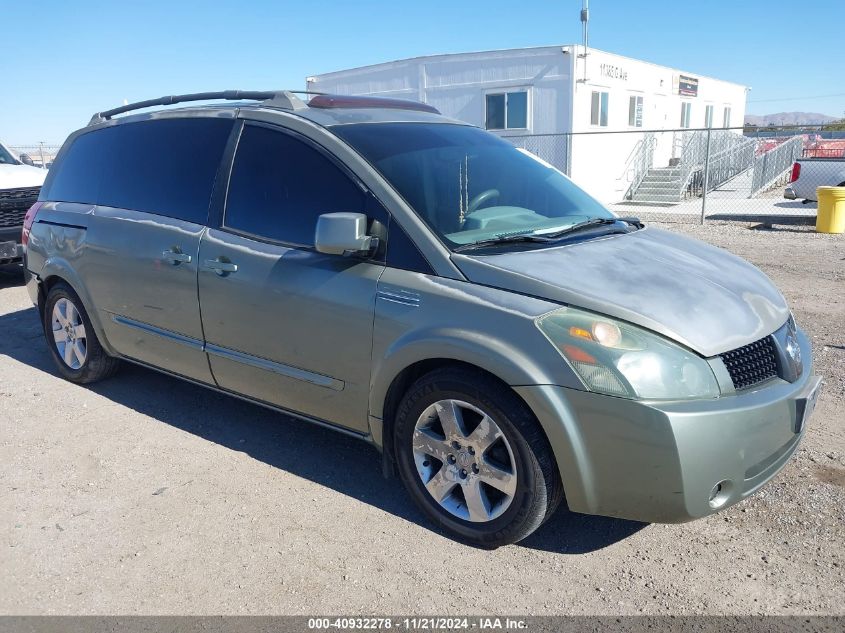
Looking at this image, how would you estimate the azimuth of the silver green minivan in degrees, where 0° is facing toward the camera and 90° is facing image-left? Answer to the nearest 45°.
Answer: approximately 315°

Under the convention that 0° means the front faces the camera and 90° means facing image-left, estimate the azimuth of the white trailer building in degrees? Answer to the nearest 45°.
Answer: approximately 315°

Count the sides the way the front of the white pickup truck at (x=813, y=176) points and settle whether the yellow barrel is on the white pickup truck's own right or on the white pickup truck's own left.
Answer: on the white pickup truck's own right

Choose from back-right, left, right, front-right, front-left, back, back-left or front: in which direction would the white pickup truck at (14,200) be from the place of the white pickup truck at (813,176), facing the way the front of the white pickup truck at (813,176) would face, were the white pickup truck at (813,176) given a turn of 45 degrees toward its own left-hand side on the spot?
back

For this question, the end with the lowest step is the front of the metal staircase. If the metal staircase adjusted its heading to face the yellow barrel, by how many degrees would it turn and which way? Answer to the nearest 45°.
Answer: approximately 45° to its left

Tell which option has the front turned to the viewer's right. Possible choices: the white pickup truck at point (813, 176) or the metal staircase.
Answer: the white pickup truck

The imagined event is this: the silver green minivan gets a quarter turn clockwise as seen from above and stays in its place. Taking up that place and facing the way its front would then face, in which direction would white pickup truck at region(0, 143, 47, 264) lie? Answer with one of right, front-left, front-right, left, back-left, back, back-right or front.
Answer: right

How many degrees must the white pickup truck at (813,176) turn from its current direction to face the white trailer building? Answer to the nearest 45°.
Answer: approximately 135° to its left

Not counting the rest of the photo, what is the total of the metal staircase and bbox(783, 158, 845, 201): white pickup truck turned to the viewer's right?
1

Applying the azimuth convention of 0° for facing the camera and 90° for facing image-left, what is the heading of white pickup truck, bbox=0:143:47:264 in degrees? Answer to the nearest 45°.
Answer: approximately 315°

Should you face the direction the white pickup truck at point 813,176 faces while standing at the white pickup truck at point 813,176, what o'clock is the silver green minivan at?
The silver green minivan is roughly at 3 o'clock from the white pickup truck.

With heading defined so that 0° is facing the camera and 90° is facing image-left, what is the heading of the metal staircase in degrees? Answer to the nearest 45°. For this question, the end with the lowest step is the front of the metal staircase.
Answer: approximately 45°

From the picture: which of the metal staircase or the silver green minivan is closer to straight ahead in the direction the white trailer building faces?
the silver green minivan

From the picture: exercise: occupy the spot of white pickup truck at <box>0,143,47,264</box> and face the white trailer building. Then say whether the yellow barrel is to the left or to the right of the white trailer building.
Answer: right

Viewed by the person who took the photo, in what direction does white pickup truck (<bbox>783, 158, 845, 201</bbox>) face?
facing to the right of the viewer
